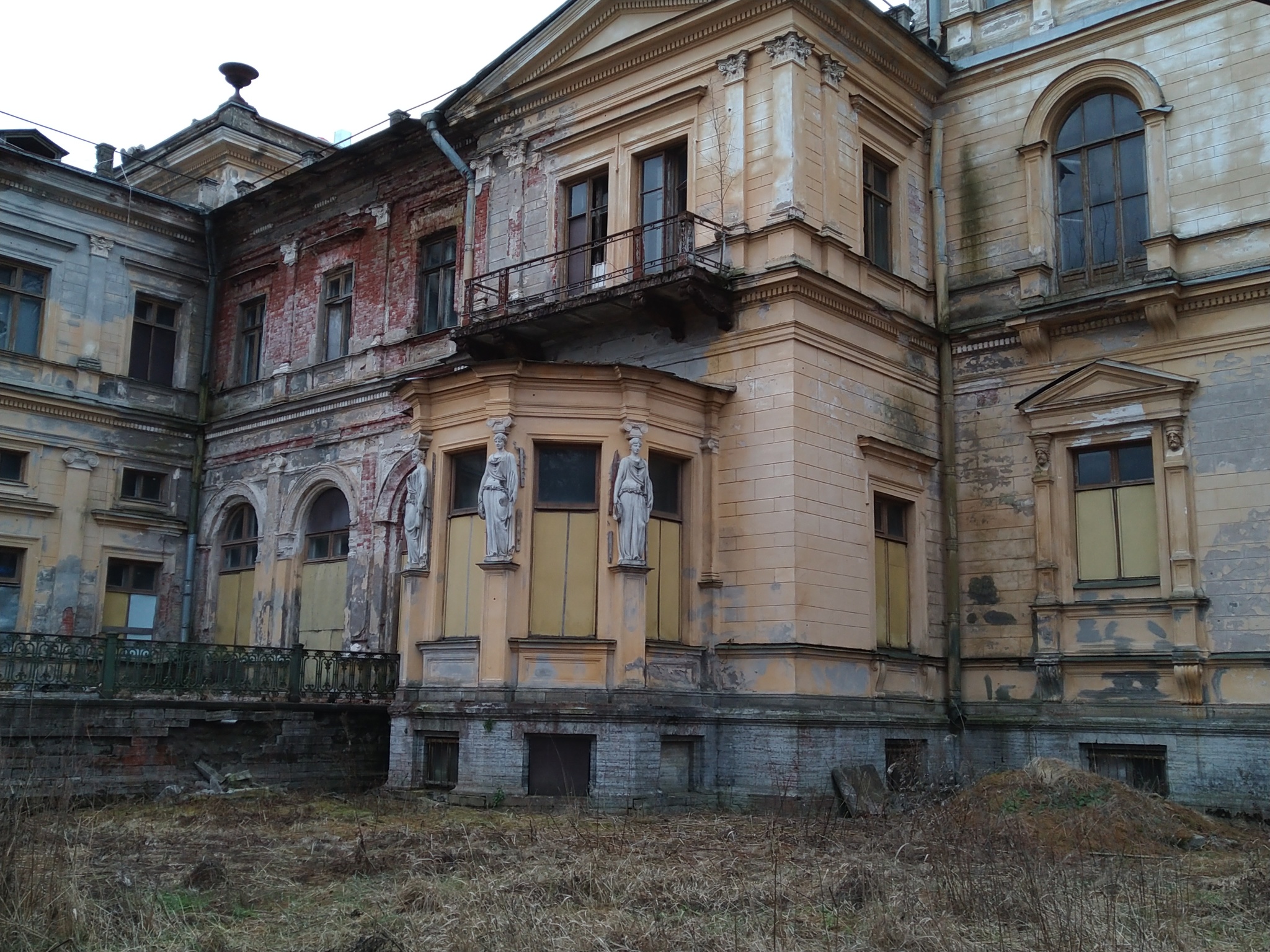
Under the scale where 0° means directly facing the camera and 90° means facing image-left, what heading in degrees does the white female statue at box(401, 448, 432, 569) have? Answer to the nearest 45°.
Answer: approximately 45°

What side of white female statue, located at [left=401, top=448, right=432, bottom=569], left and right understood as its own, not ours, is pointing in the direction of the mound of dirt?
left
